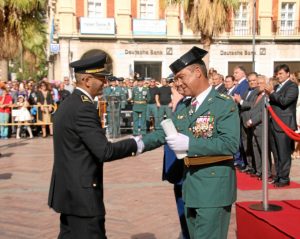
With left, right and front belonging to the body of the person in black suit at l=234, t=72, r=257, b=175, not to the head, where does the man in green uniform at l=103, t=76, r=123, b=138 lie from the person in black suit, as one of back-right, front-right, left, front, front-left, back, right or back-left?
right

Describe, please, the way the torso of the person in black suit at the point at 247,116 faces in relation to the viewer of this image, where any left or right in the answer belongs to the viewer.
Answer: facing the viewer and to the left of the viewer

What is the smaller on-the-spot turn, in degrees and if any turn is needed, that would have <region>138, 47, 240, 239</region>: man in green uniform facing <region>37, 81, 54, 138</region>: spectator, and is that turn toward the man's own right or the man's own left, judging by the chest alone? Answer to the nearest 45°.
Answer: approximately 90° to the man's own right

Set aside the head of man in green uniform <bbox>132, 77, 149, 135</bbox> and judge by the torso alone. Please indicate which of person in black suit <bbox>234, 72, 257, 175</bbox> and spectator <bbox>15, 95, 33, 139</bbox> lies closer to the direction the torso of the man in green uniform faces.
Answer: the person in black suit

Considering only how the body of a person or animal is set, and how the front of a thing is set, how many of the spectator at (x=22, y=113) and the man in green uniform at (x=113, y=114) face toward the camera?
2

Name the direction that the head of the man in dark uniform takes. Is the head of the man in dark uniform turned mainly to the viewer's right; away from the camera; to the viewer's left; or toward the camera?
to the viewer's right

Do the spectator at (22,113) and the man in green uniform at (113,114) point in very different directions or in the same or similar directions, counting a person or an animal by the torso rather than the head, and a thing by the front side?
same or similar directions

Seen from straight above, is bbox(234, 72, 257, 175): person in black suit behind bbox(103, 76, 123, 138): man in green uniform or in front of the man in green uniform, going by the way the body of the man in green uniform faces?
in front

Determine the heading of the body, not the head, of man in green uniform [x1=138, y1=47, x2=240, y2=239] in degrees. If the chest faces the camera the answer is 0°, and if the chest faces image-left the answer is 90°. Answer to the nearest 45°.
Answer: approximately 45°

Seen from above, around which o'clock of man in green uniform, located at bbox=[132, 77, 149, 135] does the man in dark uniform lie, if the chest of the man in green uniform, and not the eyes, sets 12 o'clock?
The man in dark uniform is roughly at 12 o'clock from the man in green uniform.

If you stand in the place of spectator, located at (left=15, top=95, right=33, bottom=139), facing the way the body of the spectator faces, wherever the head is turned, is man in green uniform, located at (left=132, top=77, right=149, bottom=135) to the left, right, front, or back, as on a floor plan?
left

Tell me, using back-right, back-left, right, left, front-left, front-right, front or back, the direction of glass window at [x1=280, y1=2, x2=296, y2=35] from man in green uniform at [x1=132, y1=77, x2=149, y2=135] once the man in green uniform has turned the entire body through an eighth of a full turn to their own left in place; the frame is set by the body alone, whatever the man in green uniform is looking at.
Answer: left

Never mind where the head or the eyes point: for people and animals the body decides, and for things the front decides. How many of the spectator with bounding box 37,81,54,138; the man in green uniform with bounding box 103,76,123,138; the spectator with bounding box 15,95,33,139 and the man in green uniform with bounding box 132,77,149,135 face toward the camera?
4

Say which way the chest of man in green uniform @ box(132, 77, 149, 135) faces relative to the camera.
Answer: toward the camera

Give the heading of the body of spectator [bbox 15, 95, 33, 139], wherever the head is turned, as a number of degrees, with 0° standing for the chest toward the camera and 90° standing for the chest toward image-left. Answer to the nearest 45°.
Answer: approximately 0°
